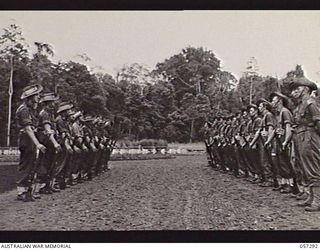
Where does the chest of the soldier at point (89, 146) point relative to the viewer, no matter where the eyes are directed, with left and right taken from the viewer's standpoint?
facing to the right of the viewer

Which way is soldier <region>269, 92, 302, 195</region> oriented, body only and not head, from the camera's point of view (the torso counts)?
to the viewer's left

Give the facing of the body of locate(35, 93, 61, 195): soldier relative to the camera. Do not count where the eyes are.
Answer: to the viewer's right

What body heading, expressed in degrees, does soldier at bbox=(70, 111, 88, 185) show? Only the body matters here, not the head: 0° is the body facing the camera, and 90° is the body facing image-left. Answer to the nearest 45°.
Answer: approximately 270°

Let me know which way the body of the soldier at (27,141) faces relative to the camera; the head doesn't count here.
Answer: to the viewer's right

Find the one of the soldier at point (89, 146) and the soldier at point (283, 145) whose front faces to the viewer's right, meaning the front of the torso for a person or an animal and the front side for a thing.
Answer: the soldier at point (89, 146)

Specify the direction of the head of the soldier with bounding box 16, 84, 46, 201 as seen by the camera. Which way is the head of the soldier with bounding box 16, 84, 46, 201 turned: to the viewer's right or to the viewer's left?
to the viewer's right

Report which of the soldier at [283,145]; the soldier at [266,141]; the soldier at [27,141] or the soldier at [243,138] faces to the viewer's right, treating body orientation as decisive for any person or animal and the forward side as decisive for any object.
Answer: the soldier at [27,141]

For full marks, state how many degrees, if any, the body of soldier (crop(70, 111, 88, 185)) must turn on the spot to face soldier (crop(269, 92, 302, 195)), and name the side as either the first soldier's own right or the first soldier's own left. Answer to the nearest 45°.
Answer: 0° — they already face them

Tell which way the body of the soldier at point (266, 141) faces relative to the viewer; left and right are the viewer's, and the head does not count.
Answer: facing to the left of the viewer

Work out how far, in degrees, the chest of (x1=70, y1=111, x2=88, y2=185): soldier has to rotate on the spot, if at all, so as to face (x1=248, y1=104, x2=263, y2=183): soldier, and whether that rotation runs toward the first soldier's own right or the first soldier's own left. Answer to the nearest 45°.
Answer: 0° — they already face them

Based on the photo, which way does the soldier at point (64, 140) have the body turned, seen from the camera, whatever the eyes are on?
to the viewer's right
